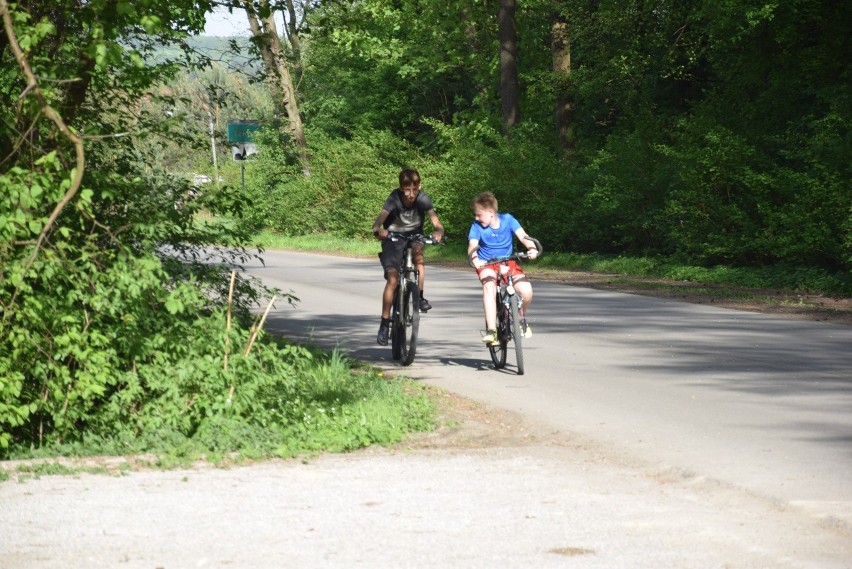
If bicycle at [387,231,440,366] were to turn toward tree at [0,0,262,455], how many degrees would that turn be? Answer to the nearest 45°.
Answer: approximately 45° to its right

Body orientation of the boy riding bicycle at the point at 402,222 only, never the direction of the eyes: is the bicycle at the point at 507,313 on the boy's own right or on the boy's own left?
on the boy's own left

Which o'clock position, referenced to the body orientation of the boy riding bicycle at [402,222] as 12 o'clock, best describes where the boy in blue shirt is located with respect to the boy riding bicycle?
The boy in blue shirt is roughly at 10 o'clock from the boy riding bicycle.

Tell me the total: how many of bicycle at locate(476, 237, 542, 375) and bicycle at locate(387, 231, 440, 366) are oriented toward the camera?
2

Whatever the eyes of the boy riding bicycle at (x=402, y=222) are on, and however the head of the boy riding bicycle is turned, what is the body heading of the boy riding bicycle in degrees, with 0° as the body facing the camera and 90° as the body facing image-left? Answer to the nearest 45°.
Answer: approximately 0°

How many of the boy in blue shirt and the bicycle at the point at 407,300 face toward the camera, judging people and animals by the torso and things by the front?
2

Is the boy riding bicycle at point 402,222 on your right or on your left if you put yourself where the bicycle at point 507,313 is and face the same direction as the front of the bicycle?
on your right

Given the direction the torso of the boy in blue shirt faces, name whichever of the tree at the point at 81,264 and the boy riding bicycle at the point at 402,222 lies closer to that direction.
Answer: the tree
